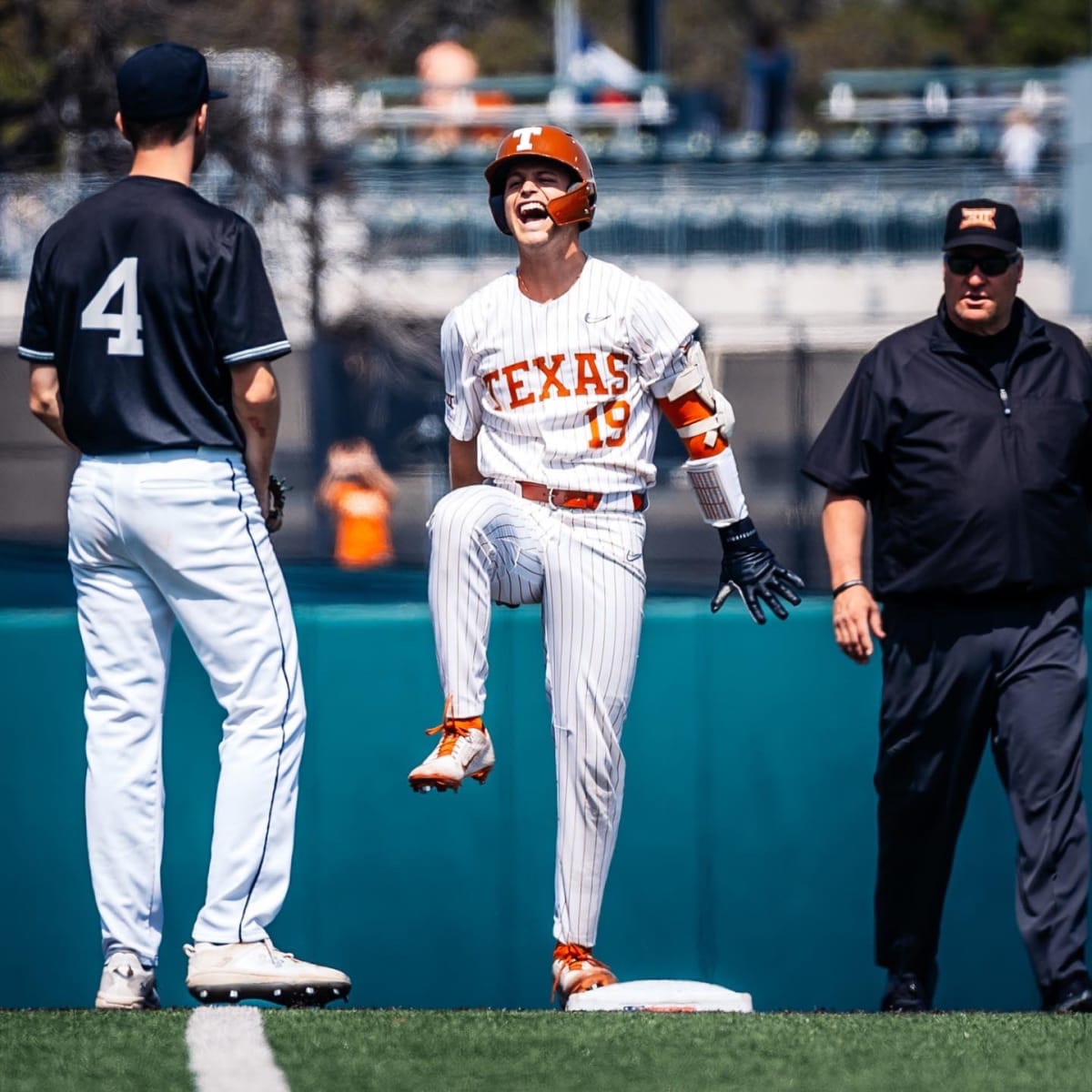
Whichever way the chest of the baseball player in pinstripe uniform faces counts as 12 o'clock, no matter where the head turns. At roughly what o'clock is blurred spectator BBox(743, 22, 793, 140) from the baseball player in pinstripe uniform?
The blurred spectator is roughly at 6 o'clock from the baseball player in pinstripe uniform.

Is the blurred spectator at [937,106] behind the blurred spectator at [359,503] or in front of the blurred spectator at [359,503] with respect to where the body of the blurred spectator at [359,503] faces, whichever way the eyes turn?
behind

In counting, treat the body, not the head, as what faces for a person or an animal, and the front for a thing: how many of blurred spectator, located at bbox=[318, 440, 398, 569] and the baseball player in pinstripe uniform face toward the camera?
2

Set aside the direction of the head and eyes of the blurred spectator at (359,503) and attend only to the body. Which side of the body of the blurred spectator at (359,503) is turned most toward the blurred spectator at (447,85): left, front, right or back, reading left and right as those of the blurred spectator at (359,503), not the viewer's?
back

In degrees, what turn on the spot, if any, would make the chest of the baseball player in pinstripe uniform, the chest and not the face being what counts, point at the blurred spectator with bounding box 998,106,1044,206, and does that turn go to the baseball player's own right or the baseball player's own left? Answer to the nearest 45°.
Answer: approximately 180°

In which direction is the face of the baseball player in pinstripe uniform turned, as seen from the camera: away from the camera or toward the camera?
toward the camera

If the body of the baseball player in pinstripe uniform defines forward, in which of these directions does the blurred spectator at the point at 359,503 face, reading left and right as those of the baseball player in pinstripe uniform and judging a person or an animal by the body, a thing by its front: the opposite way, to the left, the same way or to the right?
the same way

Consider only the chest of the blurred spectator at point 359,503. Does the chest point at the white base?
yes

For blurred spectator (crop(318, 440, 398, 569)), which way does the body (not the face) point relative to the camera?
toward the camera

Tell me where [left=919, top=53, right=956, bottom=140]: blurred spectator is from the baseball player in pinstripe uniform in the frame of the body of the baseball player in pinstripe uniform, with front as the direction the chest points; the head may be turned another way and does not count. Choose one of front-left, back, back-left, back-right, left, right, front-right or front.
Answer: back

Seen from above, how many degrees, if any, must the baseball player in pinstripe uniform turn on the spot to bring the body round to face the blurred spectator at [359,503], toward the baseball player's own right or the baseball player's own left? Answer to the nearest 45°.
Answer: approximately 180°

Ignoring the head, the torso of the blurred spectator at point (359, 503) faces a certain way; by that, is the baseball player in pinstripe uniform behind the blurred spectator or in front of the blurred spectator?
in front

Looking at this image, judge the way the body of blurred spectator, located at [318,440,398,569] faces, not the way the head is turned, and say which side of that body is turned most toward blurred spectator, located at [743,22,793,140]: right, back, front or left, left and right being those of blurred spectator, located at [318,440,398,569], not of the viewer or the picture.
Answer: back

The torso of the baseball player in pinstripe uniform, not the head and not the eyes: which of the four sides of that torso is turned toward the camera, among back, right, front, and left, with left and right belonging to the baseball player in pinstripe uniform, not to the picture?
front

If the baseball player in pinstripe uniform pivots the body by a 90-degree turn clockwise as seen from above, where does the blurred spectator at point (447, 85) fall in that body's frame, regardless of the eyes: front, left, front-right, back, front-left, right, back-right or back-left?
right
